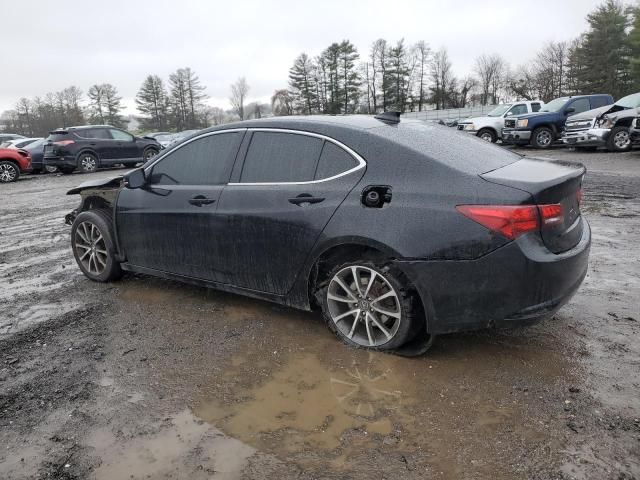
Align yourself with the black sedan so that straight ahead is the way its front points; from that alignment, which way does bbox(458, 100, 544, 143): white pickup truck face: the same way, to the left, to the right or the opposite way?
to the left

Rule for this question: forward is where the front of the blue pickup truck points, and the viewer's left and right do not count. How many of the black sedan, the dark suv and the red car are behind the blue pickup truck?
0

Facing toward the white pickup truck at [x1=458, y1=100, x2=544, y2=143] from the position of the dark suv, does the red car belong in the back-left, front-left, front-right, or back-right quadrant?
back-right

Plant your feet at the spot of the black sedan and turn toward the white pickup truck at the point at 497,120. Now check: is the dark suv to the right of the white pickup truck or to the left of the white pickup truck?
left

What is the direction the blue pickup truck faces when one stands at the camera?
facing the viewer and to the left of the viewer

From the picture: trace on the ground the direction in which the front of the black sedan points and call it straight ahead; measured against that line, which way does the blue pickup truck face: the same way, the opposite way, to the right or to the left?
to the left

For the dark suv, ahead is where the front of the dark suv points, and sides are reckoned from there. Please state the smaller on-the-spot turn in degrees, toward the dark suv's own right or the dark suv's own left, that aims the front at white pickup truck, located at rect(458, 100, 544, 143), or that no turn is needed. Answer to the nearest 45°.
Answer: approximately 45° to the dark suv's own right

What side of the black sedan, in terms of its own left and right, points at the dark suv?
front

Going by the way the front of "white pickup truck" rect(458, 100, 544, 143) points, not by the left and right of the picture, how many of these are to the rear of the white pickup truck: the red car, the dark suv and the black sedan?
0

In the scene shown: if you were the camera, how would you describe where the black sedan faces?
facing away from the viewer and to the left of the viewer

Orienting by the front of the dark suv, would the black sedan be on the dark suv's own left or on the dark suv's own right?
on the dark suv's own right

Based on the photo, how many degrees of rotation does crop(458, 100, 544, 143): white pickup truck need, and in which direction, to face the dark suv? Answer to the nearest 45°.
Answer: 0° — it already faces it

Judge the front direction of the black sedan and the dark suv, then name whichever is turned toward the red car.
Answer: the black sedan

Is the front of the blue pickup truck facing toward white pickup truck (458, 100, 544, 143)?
no

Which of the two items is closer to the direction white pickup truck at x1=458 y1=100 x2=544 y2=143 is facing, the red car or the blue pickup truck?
the red car

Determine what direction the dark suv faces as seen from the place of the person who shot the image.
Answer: facing away from the viewer and to the right of the viewer

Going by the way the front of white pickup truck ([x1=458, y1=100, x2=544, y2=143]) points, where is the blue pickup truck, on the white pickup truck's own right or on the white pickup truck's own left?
on the white pickup truck's own left

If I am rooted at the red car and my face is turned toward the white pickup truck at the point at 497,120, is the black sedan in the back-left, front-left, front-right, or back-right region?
front-right

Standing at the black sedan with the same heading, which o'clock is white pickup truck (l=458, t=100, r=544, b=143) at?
The white pickup truck is roughly at 2 o'clock from the black sedan.

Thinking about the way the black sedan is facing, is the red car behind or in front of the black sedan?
in front
